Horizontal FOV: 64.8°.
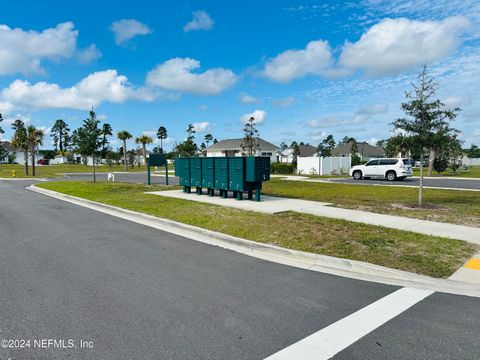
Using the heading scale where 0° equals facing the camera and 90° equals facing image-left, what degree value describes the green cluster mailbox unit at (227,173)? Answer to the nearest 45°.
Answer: approximately 45°

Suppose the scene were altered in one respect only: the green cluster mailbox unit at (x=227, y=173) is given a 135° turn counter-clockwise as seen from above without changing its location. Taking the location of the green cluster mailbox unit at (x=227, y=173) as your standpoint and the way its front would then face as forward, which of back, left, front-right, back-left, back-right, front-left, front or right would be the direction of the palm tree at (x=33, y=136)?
back-left

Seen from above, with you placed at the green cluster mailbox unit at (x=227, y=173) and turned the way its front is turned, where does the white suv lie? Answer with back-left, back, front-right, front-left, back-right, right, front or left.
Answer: back
